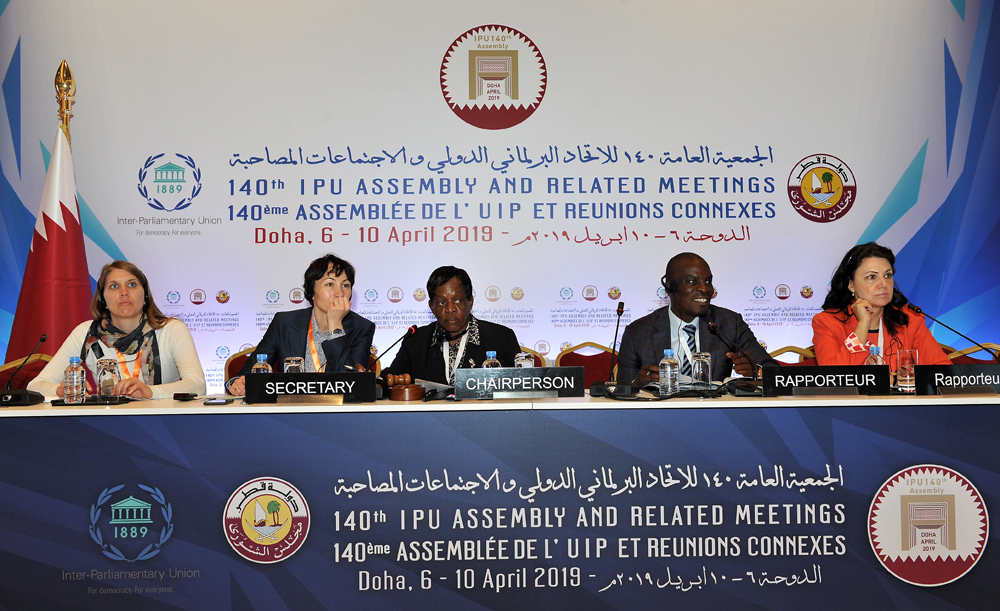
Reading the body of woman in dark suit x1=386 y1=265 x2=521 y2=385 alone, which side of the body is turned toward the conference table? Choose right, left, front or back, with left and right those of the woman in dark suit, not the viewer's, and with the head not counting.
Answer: front

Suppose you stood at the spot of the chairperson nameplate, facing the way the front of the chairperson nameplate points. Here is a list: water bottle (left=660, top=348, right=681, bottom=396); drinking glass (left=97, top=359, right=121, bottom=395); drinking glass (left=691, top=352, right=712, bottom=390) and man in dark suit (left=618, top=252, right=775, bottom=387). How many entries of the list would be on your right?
1

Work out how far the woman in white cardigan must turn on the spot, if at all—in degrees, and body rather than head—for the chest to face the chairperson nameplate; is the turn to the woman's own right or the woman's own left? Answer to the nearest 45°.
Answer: approximately 45° to the woman's own left

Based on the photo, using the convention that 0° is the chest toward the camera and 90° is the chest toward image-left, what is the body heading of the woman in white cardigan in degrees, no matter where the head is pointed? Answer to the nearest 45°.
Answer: approximately 0°

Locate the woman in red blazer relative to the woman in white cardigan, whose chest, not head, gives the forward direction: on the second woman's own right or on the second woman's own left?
on the second woman's own left

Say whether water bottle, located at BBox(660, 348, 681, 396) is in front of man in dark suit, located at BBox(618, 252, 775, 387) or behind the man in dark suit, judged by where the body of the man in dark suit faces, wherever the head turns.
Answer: in front

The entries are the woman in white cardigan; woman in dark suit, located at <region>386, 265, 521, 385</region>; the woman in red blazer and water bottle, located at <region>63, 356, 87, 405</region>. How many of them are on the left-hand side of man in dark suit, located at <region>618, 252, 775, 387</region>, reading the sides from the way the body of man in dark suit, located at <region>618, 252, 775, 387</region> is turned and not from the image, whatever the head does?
1

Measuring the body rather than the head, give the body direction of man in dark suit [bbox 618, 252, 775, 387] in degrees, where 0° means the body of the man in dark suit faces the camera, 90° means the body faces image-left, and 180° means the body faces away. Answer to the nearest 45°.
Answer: approximately 0°

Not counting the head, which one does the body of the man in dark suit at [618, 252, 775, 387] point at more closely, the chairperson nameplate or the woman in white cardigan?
the chairperson nameplate
